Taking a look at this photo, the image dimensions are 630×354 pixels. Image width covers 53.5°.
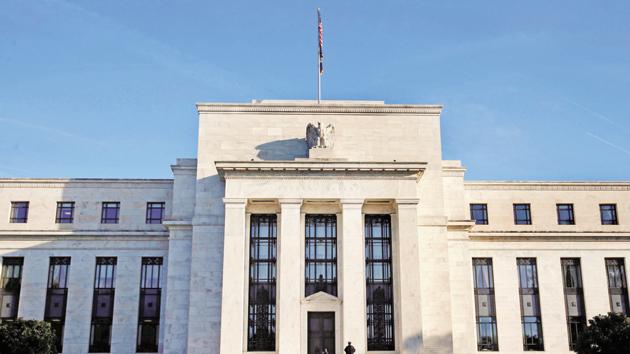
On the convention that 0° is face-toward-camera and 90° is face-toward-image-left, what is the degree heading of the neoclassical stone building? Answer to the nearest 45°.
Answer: approximately 0°
